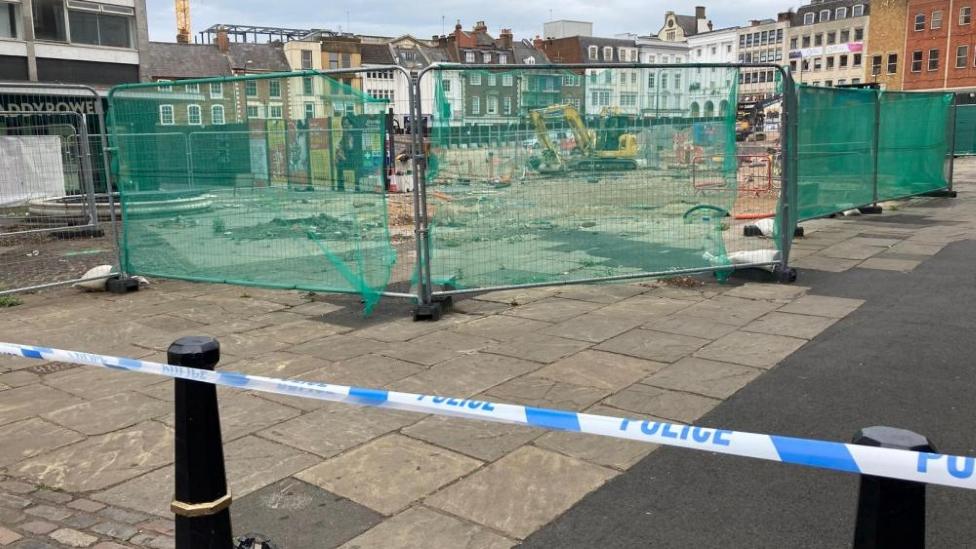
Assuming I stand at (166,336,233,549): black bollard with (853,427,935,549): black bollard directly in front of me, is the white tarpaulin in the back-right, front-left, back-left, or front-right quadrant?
back-left

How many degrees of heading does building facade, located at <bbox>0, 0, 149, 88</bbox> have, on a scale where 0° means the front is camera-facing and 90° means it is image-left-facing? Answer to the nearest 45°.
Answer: approximately 315°

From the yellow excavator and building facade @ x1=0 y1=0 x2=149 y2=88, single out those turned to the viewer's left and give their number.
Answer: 1

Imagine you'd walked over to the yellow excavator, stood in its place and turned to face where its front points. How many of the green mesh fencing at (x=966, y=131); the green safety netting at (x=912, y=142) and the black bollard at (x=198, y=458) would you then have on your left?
3

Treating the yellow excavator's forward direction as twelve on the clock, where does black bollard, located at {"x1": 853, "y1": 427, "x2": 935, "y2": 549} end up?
The black bollard is roughly at 9 o'clock from the yellow excavator.

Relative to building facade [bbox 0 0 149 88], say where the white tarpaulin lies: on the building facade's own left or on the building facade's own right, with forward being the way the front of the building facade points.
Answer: on the building facade's own right

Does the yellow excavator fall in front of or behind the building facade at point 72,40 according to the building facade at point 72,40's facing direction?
in front

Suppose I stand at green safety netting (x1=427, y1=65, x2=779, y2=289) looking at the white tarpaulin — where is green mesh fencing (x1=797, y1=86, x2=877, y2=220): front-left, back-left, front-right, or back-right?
back-right

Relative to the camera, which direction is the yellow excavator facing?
to the viewer's left

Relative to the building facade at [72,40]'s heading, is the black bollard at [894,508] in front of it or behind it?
in front

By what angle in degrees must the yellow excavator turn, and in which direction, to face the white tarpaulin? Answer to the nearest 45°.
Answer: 0° — it already faces it
